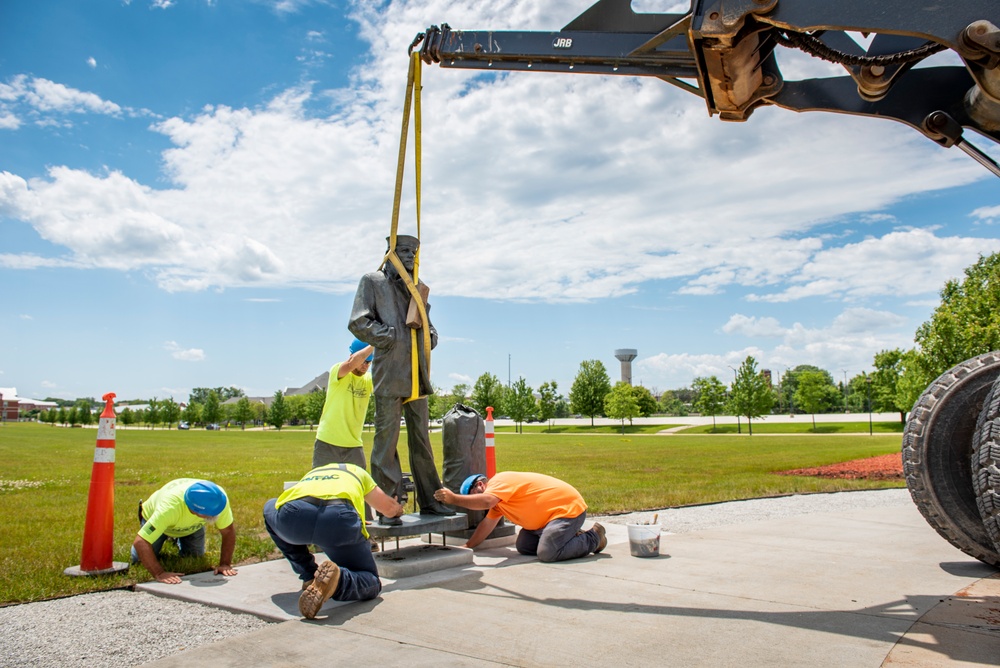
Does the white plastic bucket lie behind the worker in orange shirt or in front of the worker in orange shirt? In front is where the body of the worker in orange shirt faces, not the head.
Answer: behind

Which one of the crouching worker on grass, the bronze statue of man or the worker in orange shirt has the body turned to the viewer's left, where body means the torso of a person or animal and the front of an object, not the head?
the worker in orange shirt

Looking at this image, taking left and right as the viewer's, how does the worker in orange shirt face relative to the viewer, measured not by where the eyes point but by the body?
facing to the left of the viewer

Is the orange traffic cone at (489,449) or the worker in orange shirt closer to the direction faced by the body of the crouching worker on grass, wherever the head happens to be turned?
the worker in orange shirt

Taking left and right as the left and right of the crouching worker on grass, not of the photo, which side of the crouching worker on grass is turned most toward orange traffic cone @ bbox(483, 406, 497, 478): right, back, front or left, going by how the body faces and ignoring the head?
left

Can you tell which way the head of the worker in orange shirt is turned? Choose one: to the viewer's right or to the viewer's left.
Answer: to the viewer's left

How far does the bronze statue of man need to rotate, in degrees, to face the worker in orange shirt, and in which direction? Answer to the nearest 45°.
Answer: approximately 45° to its left

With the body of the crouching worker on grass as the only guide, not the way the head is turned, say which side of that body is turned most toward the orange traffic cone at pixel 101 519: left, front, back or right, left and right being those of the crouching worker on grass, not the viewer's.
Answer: back

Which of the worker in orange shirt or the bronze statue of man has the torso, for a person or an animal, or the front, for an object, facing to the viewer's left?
the worker in orange shirt

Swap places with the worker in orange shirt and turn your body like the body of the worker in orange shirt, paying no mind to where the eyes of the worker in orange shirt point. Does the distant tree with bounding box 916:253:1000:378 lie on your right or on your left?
on your right
